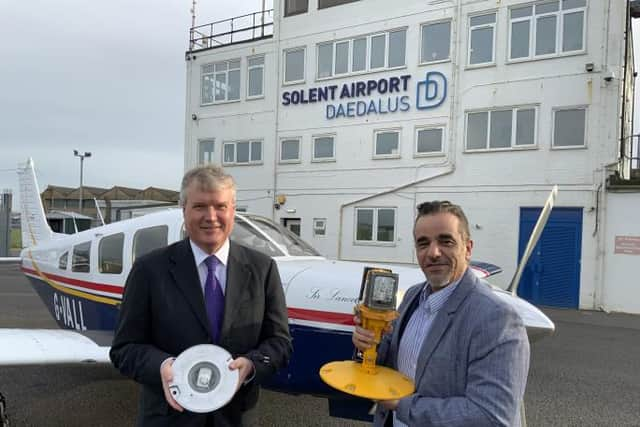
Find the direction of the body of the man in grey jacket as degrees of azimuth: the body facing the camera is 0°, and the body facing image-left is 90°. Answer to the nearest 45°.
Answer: approximately 45°

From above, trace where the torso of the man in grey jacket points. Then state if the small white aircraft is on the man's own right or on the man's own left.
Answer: on the man's own right

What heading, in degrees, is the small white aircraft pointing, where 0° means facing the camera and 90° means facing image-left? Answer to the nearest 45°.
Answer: approximately 315°

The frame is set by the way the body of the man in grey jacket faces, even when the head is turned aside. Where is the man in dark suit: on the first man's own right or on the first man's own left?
on the first man's own right

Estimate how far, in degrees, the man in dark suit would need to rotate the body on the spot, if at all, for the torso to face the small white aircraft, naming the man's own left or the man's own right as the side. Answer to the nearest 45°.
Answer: approximately 180°

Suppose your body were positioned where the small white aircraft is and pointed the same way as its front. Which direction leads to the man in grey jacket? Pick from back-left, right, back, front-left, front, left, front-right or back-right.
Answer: front

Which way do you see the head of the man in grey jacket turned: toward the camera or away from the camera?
toward the camera

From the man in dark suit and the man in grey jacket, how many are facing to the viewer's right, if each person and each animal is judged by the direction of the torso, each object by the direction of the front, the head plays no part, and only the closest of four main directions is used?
0

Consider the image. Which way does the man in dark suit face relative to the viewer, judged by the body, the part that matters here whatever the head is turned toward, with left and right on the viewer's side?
facing the viewer

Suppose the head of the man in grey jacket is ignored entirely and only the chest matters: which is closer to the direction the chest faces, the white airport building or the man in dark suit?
the man in dark suit

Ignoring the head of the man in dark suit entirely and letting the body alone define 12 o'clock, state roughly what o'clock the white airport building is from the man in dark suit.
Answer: The white airport building is roughly at 7 o'clock from the man in dark suit.

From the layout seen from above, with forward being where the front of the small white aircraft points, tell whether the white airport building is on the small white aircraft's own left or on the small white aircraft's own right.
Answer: on the small white aircraft's own left

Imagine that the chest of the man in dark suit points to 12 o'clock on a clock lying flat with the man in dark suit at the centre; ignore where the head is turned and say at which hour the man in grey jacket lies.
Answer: The man in grey jacket is roughly at 10 o'clock from the man in dark suit.

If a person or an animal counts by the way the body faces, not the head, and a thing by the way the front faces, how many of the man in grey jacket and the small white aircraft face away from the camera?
0
